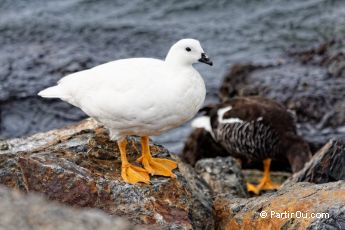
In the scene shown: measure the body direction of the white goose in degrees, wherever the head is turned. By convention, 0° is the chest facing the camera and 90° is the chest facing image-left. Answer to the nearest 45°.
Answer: approximately 270°

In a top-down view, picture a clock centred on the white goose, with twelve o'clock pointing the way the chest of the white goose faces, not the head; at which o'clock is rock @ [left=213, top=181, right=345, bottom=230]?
The rock is roughly at 1 o'clock from the white goose.

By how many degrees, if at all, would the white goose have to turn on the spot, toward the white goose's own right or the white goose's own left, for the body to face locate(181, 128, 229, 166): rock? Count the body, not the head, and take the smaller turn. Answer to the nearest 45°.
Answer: approximately 90° to the white goose's own left

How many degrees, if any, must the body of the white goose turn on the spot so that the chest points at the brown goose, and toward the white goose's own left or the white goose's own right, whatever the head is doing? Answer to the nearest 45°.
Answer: approximately 45° to the white goose's own left
